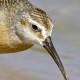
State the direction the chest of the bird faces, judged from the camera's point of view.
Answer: to the viewer's right
